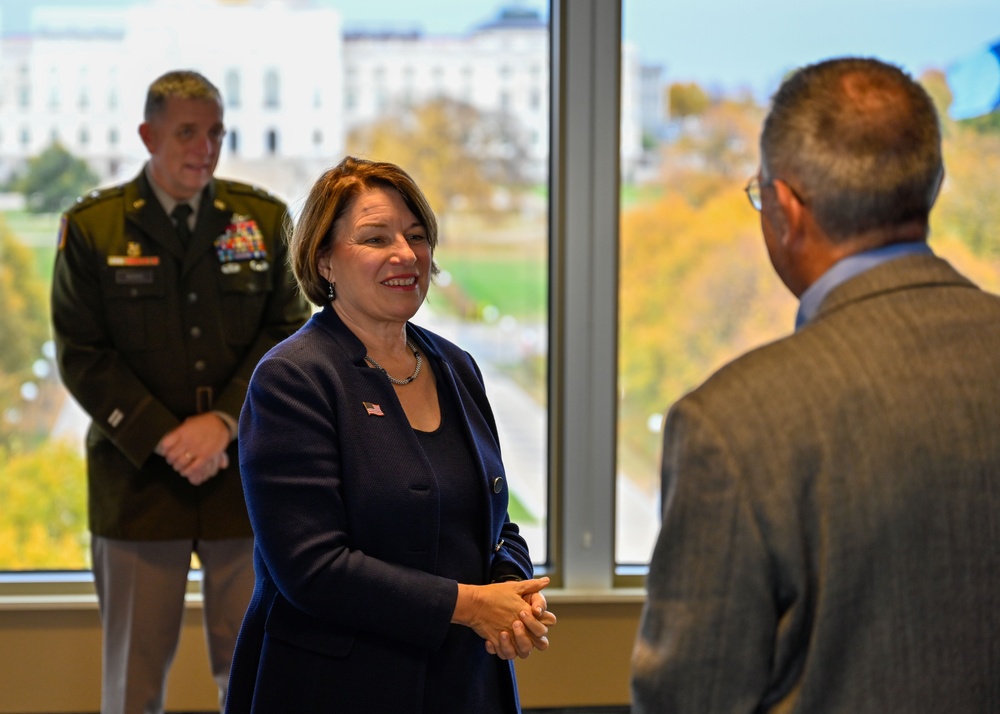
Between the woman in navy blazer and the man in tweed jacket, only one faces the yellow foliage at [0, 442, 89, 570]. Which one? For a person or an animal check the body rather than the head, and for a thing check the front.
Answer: the man in tweed jacket

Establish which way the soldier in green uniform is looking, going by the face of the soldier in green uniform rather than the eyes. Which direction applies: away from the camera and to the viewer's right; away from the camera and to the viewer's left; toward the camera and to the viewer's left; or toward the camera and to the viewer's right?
toward the camera and to the viewer's right

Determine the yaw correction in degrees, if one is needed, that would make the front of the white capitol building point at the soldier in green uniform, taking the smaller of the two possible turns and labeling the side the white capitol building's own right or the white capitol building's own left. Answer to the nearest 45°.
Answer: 0° — it already faces them

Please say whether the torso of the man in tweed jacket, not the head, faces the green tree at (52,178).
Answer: yes

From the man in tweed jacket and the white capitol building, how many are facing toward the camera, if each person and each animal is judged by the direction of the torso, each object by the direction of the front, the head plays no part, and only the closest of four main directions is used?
1

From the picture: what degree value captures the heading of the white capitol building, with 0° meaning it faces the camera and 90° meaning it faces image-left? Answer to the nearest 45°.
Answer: approximately 0°

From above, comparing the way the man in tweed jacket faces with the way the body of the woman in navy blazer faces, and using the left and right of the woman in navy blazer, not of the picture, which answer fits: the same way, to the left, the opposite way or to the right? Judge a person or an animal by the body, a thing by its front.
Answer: the opposite way

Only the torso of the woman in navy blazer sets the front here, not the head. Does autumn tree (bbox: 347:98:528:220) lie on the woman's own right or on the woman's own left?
on the woman's own left

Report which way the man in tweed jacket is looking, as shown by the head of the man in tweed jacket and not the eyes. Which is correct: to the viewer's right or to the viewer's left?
to the viewer's left

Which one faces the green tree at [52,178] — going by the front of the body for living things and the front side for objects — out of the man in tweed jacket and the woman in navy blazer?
the man in tweed jacket

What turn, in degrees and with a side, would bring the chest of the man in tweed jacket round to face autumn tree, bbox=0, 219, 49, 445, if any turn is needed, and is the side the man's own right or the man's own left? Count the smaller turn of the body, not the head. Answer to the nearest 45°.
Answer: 0° — they already face it

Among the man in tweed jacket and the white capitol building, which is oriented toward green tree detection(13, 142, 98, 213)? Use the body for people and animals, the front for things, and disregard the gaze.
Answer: the man in tweed jacket

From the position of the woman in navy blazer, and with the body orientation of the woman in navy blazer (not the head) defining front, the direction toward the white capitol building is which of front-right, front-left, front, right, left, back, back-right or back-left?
back-left

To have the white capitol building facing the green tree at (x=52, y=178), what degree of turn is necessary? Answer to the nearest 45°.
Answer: approximately 90° to its right

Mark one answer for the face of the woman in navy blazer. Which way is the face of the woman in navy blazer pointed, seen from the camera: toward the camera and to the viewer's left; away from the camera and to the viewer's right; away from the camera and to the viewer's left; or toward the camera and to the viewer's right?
toward the camera and to the viewer's right
